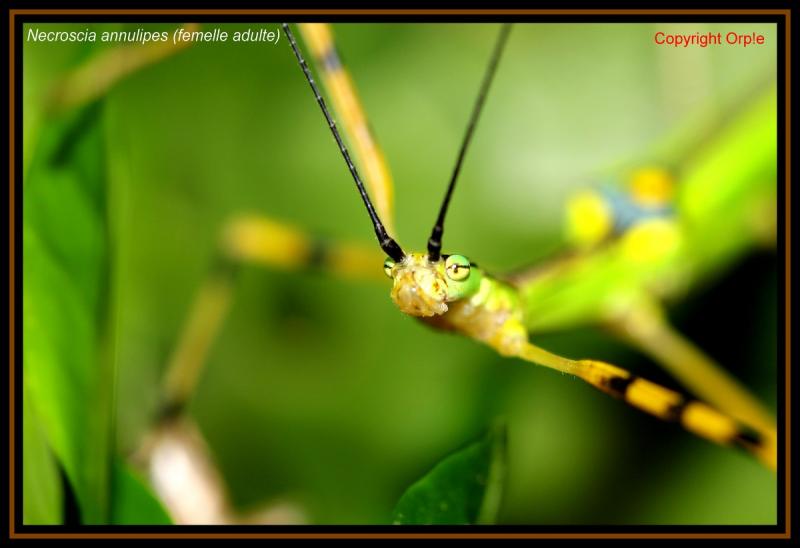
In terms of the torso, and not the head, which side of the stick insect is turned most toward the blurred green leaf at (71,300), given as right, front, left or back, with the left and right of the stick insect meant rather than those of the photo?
front

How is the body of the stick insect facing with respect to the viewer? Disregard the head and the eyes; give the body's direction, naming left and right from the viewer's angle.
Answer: facing the viewer and to the left of the viewer
